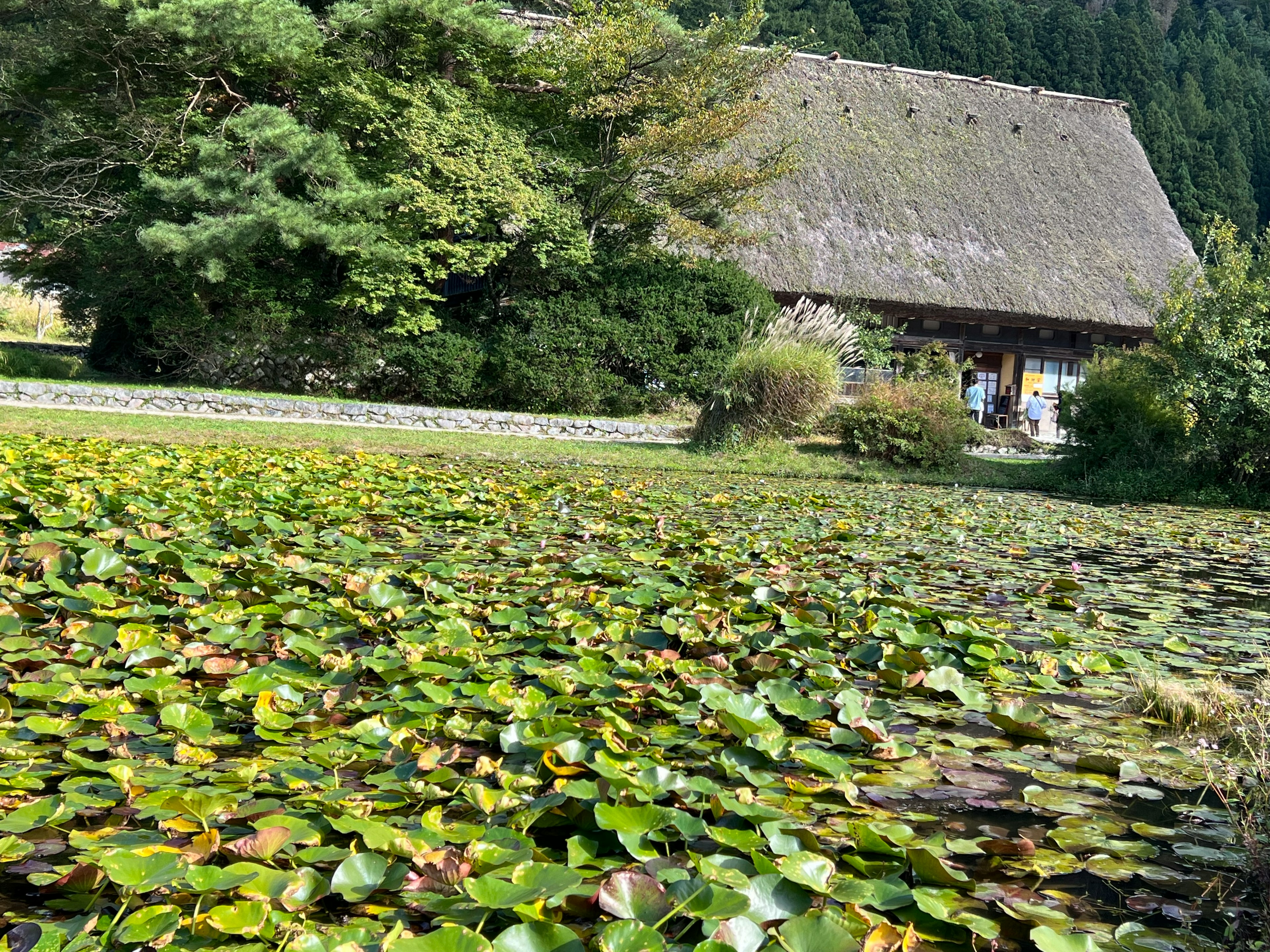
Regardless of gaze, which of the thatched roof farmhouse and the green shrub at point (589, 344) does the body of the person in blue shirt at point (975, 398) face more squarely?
the thatched roof farmhouse

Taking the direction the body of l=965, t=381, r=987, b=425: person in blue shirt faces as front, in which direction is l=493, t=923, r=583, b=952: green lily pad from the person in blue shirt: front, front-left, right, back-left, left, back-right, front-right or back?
back

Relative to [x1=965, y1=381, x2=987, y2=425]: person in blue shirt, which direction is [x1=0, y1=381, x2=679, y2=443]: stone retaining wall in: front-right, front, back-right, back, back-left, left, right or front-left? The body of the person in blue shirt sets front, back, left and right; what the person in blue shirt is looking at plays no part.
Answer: back-left

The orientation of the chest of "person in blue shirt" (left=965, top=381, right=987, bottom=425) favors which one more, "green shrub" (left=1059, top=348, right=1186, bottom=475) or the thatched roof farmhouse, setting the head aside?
the thatched roof farmhouse

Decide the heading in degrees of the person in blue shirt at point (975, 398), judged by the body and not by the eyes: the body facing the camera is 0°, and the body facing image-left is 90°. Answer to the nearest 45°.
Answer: approximately 180°
